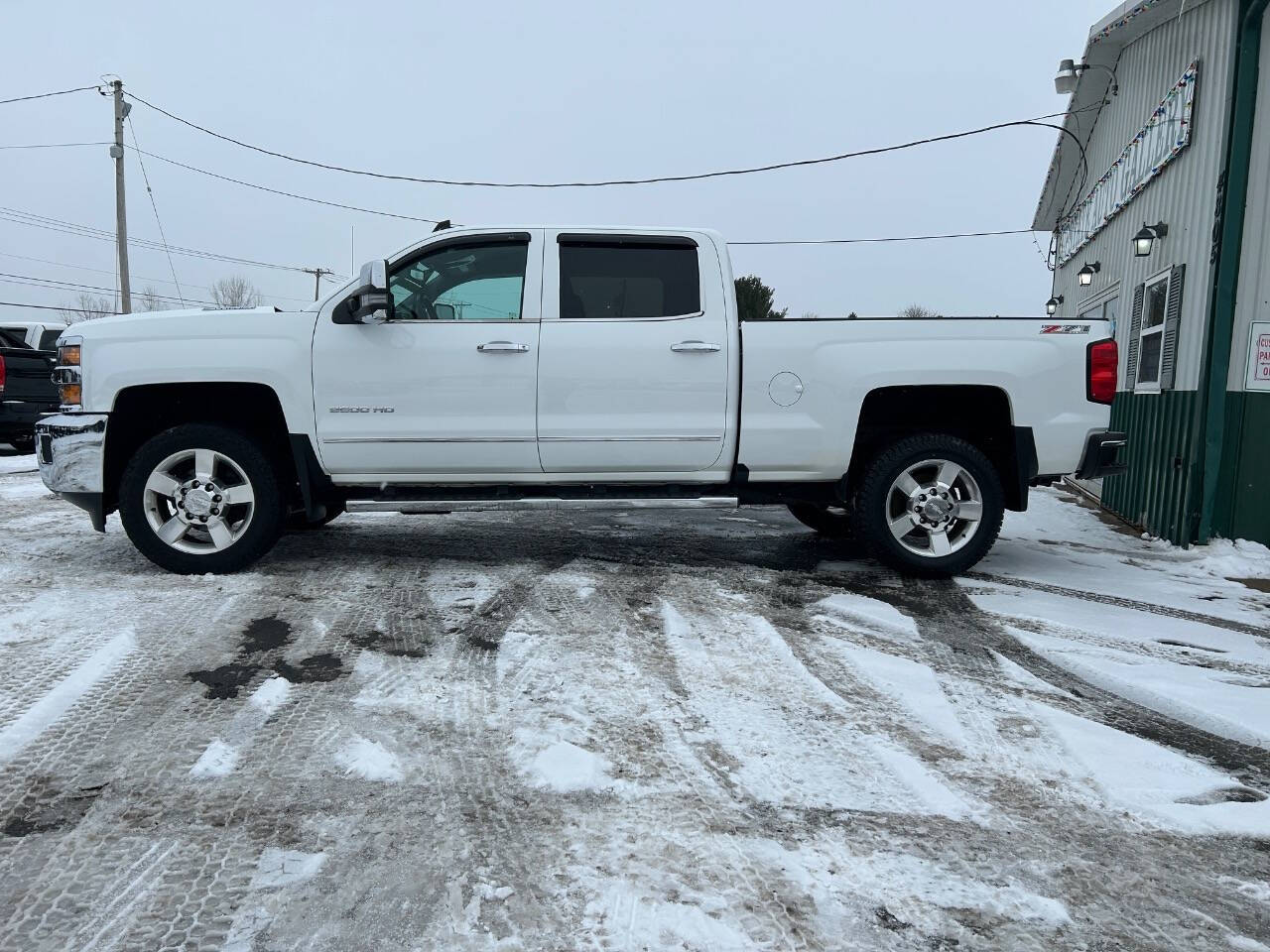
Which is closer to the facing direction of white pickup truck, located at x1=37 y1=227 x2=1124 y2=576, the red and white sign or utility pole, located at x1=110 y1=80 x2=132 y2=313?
the utility pole

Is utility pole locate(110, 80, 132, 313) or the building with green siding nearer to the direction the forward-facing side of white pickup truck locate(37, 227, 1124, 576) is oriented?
the utility pole

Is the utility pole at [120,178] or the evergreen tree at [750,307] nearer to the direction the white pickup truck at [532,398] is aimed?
the utility pole

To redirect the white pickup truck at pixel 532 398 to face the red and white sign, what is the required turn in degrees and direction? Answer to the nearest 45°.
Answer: approximately 180°

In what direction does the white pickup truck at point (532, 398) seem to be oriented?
to the viewer's left

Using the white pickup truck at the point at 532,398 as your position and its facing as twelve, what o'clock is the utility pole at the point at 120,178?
The utility pole is roughly at 2 o'clock from the white pickup truck.

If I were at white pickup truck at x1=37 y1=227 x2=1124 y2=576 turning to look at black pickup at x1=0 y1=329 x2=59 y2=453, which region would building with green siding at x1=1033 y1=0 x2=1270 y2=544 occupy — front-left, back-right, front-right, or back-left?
back-right
